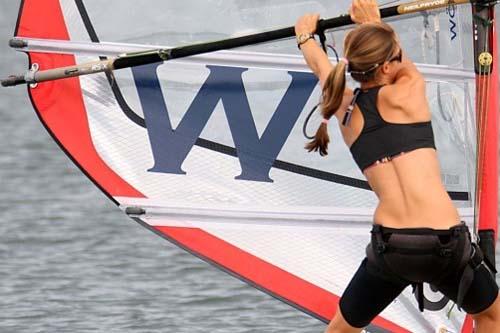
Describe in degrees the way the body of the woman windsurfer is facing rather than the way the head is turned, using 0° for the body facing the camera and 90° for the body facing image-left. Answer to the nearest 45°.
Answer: approximately 180°
